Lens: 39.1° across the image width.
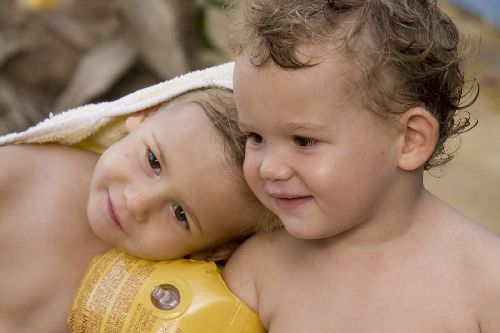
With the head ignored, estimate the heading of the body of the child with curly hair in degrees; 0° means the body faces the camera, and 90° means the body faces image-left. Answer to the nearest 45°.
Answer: approximately 45°

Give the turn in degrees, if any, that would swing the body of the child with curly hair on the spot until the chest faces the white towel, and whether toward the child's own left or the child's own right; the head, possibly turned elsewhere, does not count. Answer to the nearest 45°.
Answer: approximately 90° to the child's own right
